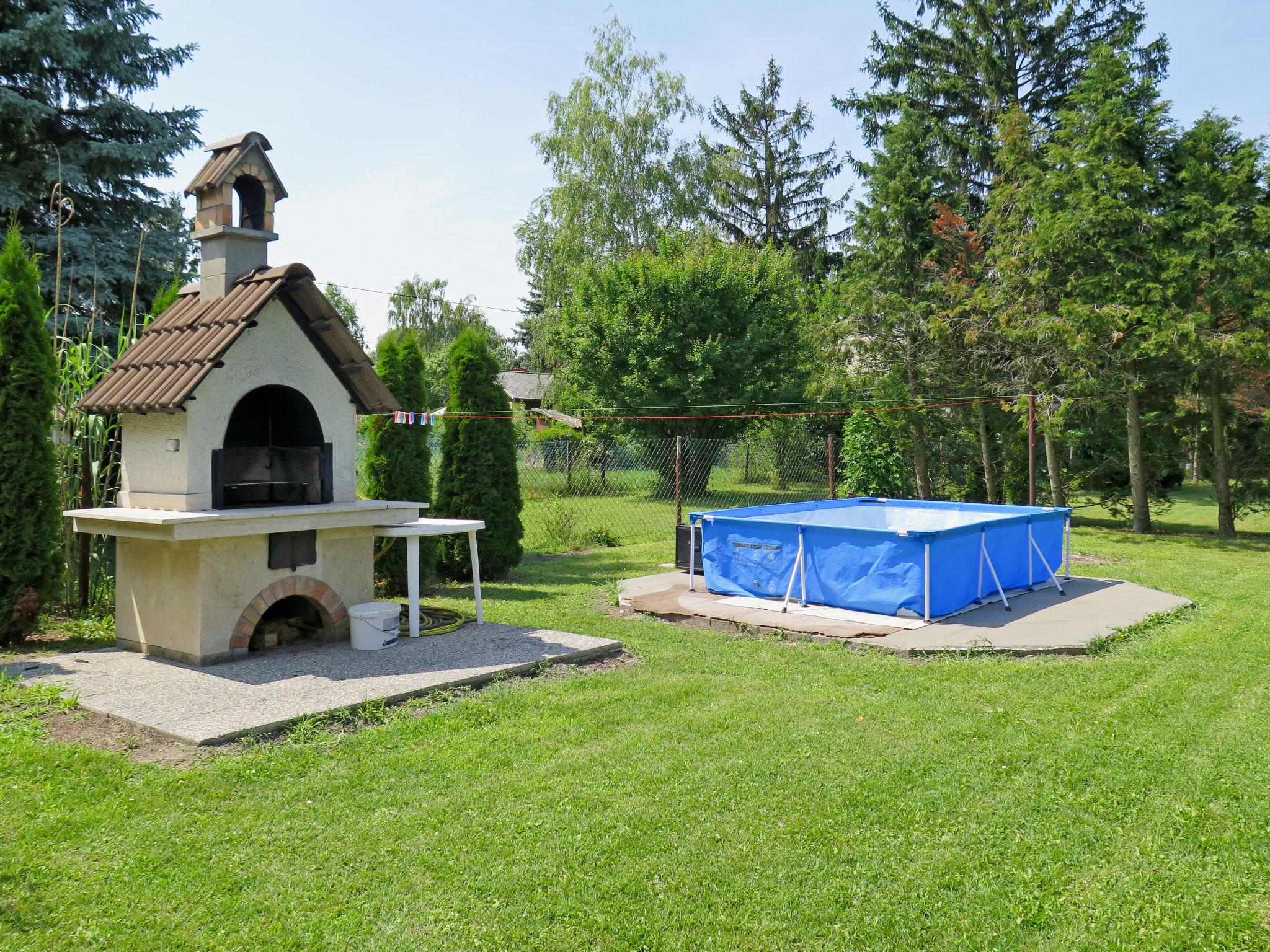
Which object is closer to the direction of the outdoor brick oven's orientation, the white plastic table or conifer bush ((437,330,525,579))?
the white plastic table

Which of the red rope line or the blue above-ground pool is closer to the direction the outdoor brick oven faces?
the blue above-ground pool

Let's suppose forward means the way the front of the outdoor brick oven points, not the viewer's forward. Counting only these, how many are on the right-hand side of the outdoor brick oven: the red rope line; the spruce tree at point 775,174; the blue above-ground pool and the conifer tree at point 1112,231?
0

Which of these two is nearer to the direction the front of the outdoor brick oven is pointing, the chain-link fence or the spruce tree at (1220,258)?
the spruce tree

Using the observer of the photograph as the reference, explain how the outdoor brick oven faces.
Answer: facing the viewer and to the right of the viewer

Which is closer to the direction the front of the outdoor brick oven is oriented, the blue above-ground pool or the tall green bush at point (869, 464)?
the blue above-ground pool

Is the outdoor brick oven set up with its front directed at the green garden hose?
no

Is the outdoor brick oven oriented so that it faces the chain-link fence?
no

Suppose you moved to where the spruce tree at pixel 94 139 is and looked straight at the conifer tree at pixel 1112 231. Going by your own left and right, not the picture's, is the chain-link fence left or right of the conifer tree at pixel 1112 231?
left

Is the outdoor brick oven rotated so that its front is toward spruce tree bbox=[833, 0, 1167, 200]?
no

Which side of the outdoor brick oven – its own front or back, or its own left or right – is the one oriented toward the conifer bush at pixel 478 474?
left
